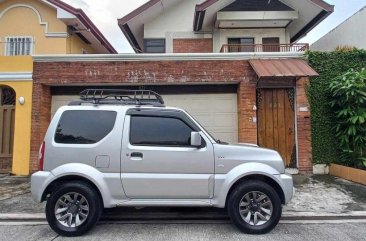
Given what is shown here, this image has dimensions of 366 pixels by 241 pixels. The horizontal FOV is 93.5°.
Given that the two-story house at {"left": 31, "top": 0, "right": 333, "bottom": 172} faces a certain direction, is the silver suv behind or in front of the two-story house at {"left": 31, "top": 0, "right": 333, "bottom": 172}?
in front

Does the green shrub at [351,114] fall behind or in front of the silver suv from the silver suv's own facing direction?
in front

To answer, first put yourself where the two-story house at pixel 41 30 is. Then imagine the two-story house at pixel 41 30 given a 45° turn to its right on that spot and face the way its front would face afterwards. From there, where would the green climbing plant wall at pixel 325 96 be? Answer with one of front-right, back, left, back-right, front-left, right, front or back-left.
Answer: left

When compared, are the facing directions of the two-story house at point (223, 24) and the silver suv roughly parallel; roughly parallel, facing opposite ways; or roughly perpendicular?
roughly perpendicular

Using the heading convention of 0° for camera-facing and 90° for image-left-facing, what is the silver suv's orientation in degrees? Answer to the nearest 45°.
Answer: approximately 270°

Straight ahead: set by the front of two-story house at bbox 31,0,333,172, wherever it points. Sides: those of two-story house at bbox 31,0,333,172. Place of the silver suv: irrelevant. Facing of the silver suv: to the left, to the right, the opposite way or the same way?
to the left

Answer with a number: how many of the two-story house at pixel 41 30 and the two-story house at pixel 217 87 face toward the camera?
2

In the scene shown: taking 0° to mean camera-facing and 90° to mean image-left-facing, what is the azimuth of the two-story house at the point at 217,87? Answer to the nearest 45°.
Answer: approximately 0°

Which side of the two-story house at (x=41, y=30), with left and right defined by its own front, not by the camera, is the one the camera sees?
front
